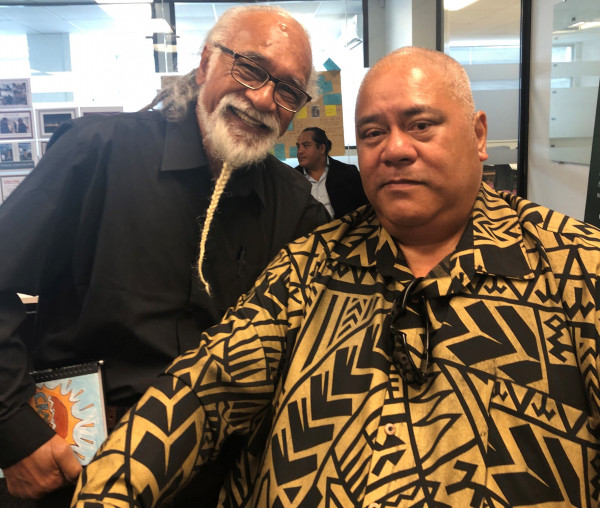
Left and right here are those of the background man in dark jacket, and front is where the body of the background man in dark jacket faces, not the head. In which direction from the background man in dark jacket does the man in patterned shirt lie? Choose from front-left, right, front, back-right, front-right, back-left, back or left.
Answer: front-left

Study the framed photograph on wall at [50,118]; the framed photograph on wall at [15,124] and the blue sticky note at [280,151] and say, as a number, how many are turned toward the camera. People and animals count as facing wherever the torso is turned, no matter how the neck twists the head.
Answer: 3

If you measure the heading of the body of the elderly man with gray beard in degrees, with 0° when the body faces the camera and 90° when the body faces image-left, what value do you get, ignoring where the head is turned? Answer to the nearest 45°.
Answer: approximately 315°

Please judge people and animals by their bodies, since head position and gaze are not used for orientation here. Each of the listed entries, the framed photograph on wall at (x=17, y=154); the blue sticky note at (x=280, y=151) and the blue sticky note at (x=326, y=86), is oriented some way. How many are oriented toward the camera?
3

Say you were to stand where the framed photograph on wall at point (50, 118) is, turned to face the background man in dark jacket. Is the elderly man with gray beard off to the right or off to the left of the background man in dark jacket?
right

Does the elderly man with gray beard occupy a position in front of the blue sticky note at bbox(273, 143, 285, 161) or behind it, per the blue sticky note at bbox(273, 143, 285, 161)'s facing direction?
in front

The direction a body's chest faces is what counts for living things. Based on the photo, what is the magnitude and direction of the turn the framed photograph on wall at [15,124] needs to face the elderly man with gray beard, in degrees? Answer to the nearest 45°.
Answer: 0° — it already faces them

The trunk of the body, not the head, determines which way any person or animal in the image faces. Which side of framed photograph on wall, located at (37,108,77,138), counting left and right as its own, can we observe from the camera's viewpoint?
front

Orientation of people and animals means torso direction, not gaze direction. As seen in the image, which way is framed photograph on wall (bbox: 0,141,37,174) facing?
toward the camera

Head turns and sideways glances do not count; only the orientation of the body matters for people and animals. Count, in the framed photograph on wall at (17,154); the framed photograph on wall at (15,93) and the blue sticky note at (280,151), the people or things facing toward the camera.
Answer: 3

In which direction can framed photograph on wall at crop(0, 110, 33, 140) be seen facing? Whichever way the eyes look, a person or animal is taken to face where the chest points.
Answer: toward the camera

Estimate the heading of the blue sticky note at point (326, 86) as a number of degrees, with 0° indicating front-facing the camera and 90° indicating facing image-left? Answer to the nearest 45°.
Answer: approximately 0°

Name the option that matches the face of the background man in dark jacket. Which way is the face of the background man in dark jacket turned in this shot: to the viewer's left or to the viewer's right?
to the viewer's left
